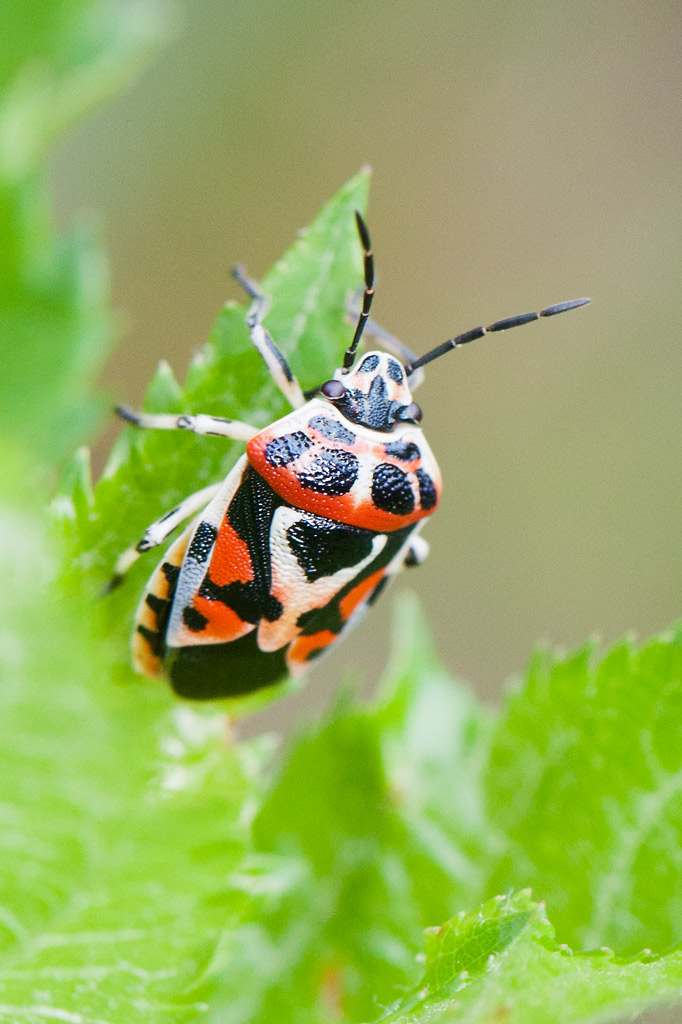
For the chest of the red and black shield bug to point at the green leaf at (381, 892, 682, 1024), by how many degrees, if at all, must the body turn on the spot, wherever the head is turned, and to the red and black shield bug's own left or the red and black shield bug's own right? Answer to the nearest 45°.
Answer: approximately 135° to the red and black shield bug's own right

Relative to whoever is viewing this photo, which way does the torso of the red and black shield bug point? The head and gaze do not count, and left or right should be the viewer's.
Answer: facing away from the viewer and to the right of the viewer
